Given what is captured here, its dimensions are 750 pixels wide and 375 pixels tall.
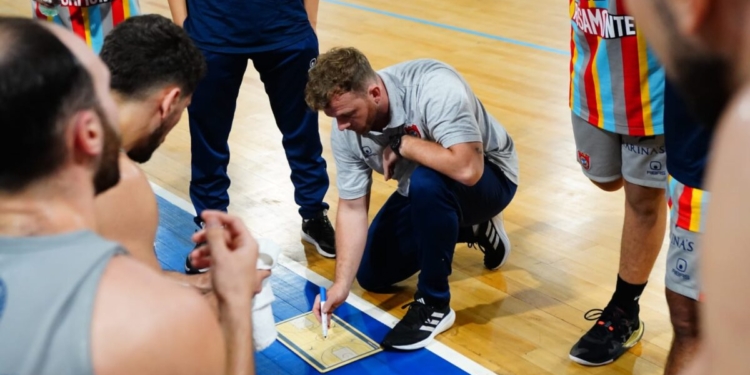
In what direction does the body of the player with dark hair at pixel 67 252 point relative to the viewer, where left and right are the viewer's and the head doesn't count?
facing away from the viewer and to the right of the viewer
